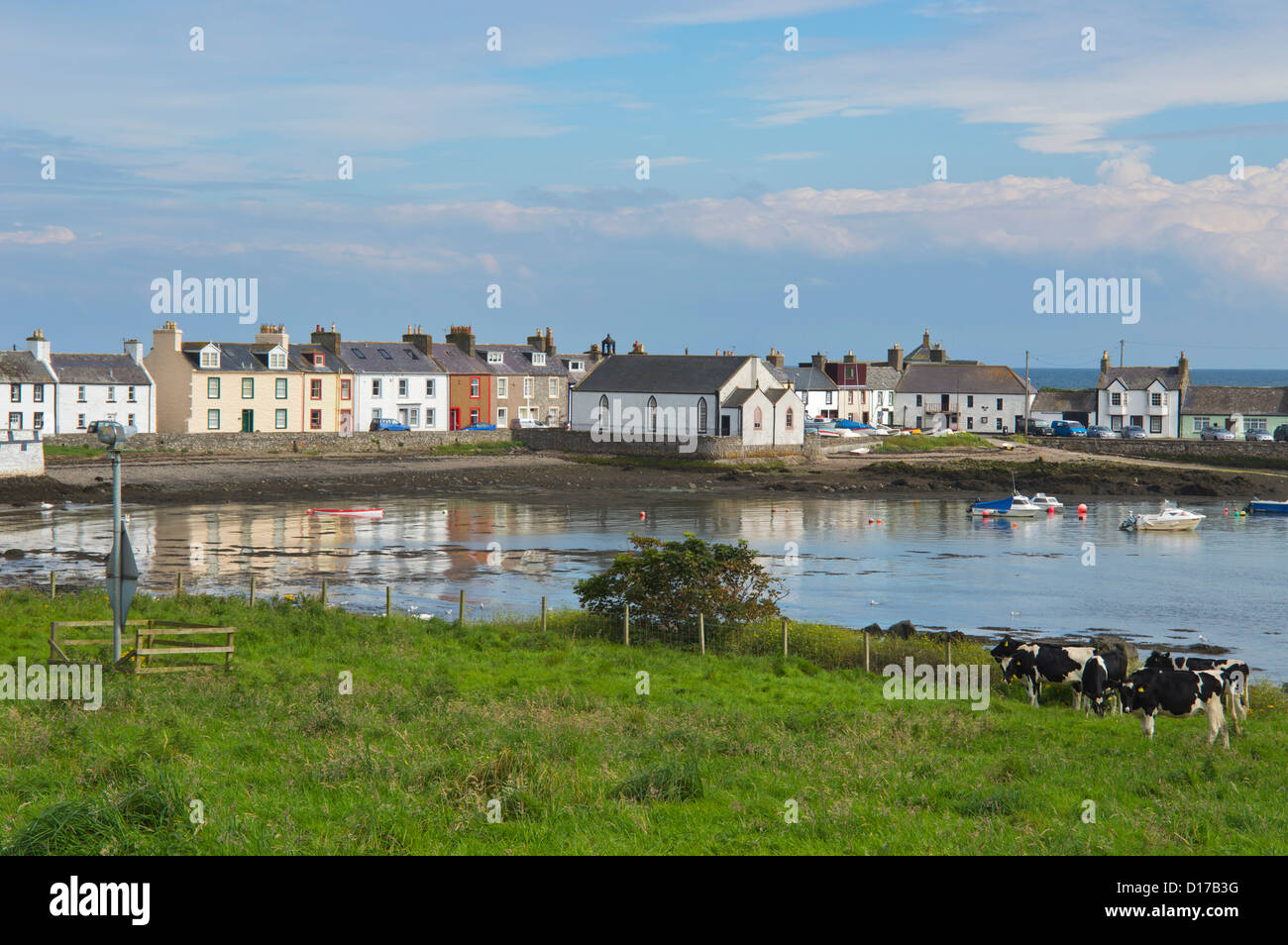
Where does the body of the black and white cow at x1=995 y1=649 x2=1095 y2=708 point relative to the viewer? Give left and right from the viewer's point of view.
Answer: facing to the left of the viewer

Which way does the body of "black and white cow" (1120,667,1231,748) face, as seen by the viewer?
to the viewer's left

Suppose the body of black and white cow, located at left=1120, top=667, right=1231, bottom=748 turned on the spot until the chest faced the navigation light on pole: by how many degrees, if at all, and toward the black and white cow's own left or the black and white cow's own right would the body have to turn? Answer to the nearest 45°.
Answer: approximately 45° to the black and white cow's own left

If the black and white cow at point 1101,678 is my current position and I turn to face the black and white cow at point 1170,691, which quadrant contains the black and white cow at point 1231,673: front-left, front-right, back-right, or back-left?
front-left

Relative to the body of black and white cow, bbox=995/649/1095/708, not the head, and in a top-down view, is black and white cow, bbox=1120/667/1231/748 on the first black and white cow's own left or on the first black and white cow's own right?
on the first black and white cow's own left

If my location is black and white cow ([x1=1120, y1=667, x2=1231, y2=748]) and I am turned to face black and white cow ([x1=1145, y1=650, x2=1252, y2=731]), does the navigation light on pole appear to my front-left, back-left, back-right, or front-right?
back-left
